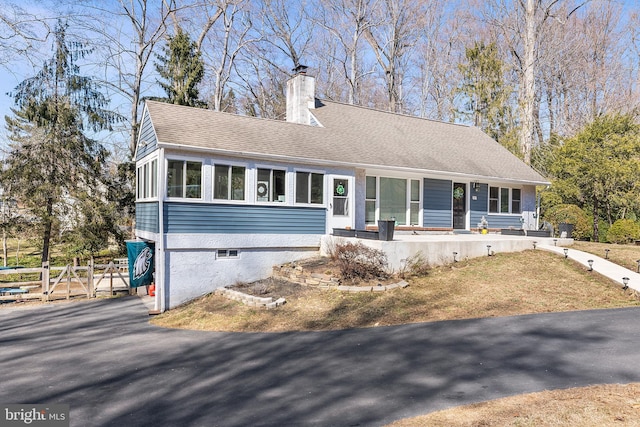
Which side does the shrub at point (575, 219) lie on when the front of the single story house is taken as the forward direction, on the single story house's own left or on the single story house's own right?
on the single story house's own left

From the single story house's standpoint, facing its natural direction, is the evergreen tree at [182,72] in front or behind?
behind

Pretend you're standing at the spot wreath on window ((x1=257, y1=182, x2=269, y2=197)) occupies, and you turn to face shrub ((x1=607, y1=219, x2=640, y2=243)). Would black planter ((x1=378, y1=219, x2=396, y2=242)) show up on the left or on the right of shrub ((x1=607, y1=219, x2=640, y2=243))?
right

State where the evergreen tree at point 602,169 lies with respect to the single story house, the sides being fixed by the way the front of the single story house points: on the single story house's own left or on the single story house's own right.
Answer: on the single story house's own left

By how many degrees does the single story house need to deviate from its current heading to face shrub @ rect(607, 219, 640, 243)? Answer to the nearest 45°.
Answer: approximately 90° to its left

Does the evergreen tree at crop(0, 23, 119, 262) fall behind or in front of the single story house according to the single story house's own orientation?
behind

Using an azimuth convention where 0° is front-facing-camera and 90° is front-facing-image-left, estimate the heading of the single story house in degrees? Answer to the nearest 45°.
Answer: approximately 315°

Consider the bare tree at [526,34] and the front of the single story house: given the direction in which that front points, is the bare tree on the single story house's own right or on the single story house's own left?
on the single story house's own left

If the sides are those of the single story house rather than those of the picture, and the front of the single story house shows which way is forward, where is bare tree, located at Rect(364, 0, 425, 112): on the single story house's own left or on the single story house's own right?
on the single story house's own left
